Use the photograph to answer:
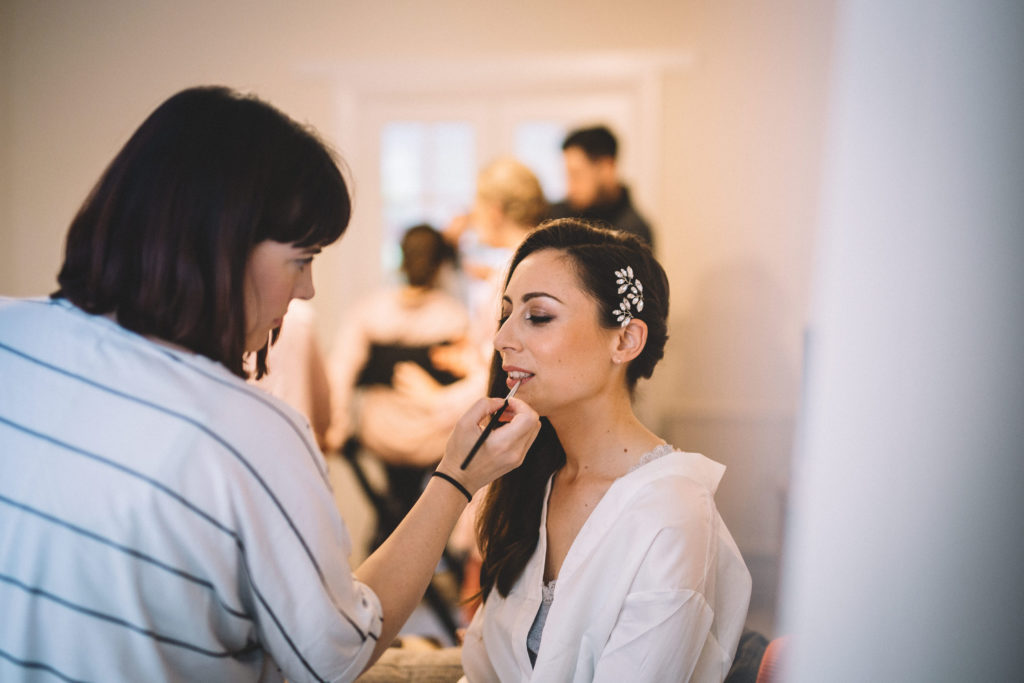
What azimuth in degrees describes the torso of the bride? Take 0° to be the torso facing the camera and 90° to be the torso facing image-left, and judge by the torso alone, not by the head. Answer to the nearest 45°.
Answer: approximately 45°

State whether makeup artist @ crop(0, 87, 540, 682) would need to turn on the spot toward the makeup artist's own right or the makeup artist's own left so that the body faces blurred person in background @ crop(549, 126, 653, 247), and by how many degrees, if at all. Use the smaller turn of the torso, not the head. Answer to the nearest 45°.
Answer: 0° — they already face them

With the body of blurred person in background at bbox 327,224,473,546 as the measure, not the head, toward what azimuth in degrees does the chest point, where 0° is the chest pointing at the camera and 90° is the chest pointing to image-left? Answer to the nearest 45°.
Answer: approximately 180°

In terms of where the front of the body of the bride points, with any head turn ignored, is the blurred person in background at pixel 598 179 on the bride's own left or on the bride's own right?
on the bride's own right

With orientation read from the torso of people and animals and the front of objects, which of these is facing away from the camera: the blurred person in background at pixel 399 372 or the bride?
the blurred person in background

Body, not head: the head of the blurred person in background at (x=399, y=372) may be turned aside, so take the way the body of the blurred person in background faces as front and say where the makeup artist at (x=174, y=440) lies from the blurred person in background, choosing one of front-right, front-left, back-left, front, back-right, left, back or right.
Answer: back

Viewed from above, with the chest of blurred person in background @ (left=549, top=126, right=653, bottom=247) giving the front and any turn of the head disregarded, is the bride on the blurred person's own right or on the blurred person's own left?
on the blurred person's own left

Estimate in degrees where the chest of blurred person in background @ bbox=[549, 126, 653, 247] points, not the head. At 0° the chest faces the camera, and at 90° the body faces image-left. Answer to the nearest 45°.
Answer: approximately 45°

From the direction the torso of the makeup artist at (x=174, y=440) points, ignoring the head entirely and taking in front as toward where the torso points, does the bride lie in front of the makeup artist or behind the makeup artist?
in front

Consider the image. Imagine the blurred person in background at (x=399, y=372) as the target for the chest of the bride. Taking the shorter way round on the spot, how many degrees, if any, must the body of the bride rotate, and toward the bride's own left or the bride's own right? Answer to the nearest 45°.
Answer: approximately 90° to the bride's own right

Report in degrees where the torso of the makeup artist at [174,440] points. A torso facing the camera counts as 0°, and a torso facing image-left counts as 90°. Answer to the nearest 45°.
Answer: approximately 225°

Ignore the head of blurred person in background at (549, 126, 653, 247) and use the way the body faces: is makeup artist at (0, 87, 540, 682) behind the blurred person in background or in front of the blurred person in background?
in front
